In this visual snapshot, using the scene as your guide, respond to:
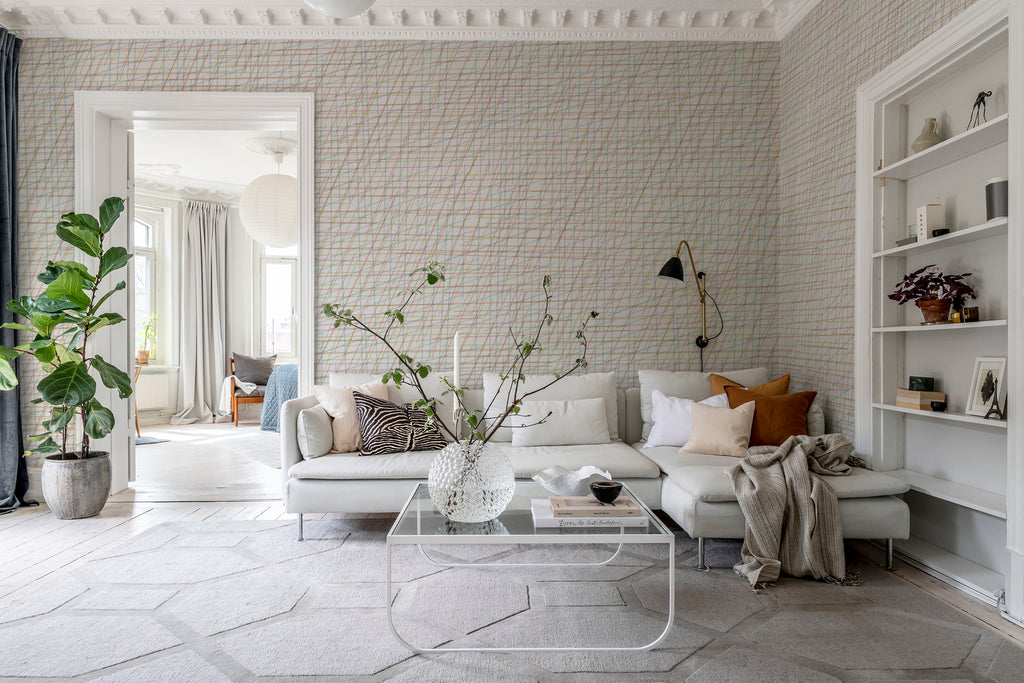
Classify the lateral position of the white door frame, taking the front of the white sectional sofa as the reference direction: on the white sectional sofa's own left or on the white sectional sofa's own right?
on the white sectional sofa's own right

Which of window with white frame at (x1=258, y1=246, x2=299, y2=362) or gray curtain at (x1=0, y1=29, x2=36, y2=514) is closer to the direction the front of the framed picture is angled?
the gray curtain

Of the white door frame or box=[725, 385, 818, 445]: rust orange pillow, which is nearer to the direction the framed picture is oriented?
the white door frame

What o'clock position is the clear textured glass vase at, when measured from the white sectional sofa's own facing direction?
The clear textured glass vase is roughly at 1 o'clock from the white sectional sofa.

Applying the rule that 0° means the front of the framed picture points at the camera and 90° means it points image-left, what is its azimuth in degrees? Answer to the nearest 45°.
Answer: approximately 45°

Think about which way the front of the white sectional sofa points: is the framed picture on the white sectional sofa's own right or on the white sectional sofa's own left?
on the white sectional sofa's own left

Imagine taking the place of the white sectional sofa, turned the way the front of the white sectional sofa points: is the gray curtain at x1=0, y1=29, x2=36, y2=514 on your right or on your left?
on your right

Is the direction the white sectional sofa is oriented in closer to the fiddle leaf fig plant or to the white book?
the white book
